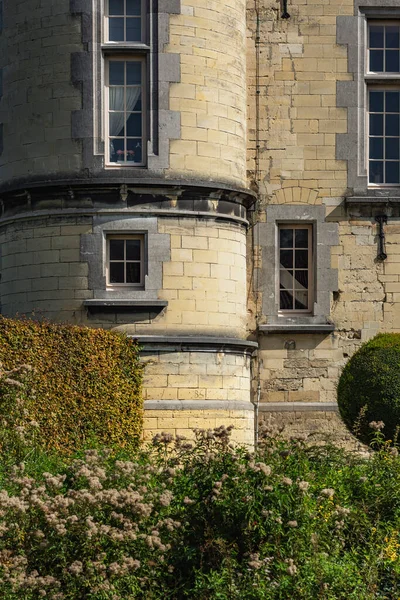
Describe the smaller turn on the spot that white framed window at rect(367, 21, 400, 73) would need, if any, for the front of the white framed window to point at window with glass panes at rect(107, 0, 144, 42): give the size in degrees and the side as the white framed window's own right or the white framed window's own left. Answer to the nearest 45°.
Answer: approximately 45° to the white framed window's own right

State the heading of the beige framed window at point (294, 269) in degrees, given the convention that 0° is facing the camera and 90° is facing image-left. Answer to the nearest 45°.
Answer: approximately 0°

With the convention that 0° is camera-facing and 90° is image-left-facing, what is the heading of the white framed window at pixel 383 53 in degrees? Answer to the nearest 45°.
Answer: approximately 0°

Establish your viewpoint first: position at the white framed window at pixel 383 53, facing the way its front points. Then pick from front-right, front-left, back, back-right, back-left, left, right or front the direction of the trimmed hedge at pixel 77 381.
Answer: front-right

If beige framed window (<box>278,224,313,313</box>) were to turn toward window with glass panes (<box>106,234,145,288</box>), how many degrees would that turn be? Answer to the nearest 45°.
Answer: approximately 45° to its right

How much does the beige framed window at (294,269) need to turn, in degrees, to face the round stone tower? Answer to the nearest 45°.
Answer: approximately 45° to its right

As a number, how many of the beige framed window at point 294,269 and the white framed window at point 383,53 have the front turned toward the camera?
2

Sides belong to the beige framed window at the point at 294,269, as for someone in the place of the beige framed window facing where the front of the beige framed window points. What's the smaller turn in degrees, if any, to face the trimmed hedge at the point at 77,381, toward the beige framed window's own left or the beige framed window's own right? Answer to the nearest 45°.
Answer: approximately 45° to the beige framed window's own right
